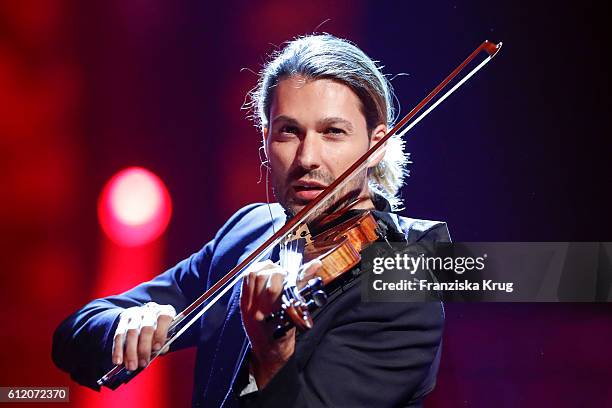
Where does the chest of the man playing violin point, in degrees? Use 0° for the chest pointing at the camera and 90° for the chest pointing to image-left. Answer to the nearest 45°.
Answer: approximately 45°

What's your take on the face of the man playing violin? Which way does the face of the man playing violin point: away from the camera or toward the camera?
toward the camera
